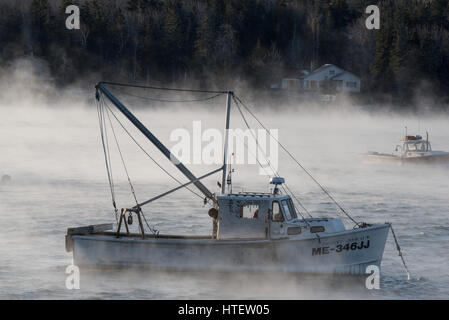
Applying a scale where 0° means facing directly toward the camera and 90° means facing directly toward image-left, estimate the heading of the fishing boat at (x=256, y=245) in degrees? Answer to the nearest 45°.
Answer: approximately 270°
